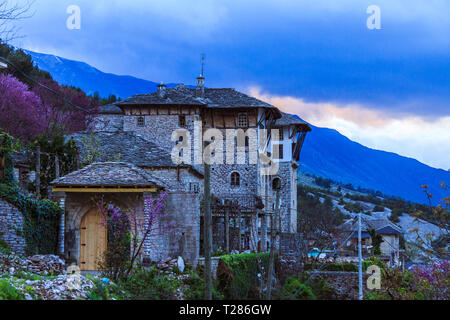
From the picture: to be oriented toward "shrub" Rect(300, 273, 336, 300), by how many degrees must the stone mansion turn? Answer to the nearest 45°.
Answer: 0° — it already faces it

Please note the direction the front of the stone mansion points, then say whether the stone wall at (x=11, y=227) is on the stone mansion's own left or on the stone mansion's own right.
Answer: on the stone mansion's own right

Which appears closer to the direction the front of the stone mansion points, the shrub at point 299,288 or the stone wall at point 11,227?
the shrub

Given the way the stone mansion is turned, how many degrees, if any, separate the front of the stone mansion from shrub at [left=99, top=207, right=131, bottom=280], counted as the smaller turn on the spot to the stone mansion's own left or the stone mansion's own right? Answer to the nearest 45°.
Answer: approximately 45° to the stone mansion's own right

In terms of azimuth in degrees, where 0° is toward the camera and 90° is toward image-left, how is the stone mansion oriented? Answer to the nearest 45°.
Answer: approximately 315°

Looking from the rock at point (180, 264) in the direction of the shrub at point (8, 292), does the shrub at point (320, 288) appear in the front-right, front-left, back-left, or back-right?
back-left
